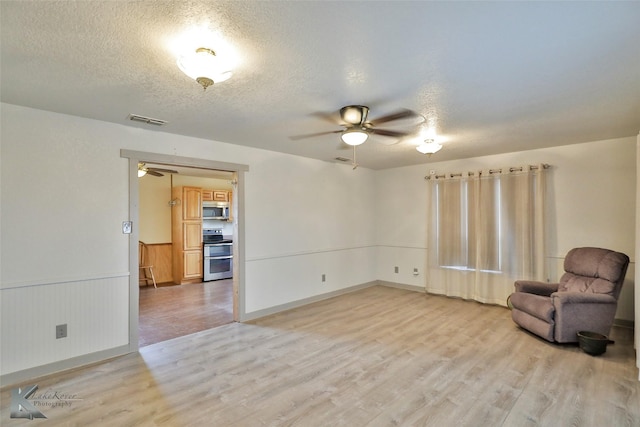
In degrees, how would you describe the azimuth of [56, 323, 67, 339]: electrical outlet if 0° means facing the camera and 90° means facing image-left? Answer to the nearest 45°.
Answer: approximately 0°

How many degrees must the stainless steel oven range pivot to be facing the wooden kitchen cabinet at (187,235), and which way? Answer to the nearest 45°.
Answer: approximately 135° to its right

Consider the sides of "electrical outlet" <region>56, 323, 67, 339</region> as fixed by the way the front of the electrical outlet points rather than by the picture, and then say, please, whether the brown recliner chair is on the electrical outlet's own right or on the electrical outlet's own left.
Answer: on the electrical outlet's own left

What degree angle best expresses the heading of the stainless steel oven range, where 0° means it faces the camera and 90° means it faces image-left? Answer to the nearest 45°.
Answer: approximately 315°

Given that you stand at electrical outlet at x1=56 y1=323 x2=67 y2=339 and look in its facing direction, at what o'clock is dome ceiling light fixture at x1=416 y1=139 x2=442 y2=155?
The dome ceiling light fixture is roughly at 10 o'clock from the electrical outlet.

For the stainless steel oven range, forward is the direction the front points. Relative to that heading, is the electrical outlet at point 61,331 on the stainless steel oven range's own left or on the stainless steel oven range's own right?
on the stainless steel oven range's own right

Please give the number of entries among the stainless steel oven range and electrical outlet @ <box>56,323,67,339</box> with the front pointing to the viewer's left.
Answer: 0

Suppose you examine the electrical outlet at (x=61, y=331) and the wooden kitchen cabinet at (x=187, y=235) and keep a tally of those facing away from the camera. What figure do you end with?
0

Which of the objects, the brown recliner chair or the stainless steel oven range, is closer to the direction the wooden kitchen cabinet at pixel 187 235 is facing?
the brown recliner chair

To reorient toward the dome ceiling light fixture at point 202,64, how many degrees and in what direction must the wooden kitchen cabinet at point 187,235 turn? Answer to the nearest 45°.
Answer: approximately 45° to its right

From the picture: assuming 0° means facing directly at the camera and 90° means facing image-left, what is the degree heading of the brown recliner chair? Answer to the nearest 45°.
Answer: approximately 45°

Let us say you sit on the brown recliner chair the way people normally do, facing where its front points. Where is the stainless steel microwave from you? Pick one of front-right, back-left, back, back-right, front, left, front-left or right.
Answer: front-right
